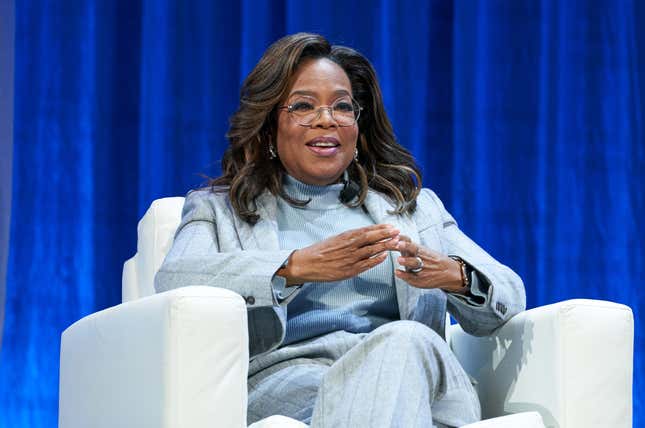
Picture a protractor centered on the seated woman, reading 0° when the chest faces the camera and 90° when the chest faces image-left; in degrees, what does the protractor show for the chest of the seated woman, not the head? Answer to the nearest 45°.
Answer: approximately 315°
